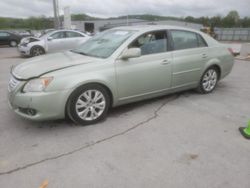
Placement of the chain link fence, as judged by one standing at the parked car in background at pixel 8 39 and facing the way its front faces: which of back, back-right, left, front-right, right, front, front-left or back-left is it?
back

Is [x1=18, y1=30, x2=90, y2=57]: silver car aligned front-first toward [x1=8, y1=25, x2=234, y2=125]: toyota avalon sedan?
no

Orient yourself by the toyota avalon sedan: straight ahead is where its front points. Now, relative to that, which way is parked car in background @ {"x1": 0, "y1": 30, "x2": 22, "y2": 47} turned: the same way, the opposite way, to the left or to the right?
the same way

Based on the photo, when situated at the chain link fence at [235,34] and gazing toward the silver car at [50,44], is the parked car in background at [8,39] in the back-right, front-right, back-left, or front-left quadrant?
front-right

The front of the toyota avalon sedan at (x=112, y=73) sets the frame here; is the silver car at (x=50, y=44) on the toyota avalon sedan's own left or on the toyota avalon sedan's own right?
on the toyota avalon sedan's own right

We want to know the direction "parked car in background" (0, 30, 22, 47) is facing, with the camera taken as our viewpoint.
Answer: facing to the left of the viewer

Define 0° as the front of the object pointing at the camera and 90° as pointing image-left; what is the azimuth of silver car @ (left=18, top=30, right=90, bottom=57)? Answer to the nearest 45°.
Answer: approximately 45°

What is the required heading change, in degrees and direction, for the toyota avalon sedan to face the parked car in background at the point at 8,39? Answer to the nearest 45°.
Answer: approximately 90° to its right

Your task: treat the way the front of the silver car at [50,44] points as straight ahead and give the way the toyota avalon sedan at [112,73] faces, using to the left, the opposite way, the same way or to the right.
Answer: the same way

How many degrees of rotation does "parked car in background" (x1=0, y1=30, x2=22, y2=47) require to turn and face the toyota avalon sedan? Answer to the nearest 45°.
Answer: approximately 90° to its left

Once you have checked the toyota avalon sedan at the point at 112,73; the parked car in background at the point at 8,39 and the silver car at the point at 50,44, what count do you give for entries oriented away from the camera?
0

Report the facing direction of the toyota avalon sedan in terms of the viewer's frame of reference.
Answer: facing the viewer and to the left of the viewer
